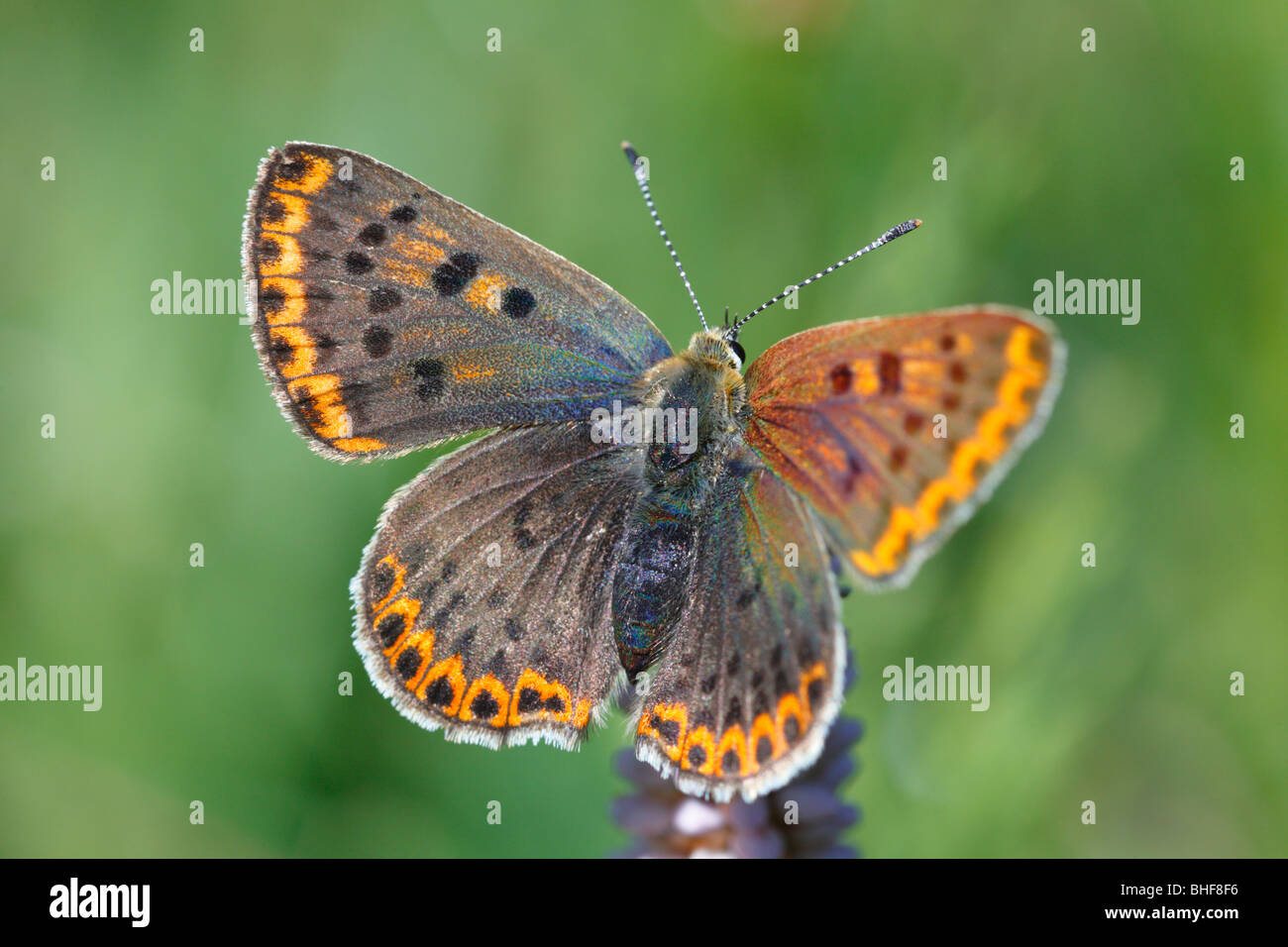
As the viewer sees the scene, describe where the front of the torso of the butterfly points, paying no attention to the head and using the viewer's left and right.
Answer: facing away from the viewer
